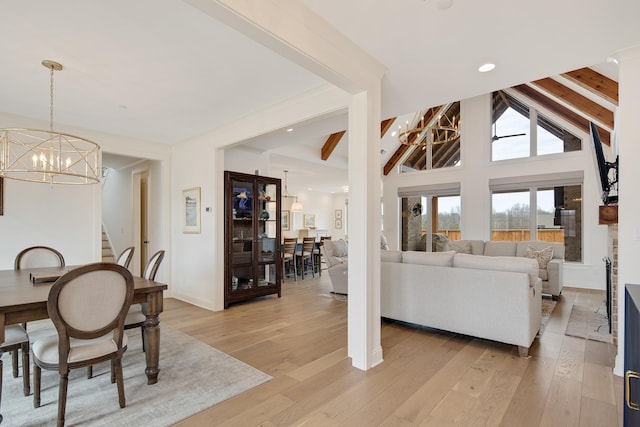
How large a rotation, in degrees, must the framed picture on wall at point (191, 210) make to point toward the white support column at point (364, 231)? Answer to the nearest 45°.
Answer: approximately 90° to its left

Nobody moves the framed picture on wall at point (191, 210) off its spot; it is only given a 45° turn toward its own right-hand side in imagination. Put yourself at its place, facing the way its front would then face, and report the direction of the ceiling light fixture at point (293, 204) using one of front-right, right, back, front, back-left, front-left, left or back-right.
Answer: back-right

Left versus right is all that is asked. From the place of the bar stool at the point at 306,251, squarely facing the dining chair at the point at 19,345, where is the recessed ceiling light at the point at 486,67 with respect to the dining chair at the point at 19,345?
left

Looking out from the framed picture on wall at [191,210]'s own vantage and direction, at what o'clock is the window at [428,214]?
The window is roughly at 7 o'clock from the framed picture on wall.

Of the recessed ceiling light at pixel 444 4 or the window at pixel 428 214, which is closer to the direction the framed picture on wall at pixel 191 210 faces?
the recessed ceiling light

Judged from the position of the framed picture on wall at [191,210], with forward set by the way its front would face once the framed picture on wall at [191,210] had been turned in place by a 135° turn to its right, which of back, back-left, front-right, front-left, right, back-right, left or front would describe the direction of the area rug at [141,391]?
back

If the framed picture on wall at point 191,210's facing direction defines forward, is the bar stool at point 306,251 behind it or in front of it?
behind

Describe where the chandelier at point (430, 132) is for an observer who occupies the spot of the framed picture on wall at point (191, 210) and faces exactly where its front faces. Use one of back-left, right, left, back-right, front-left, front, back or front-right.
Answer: back-left

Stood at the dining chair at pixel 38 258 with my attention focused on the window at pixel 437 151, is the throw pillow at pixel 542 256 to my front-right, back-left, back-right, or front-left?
front-right

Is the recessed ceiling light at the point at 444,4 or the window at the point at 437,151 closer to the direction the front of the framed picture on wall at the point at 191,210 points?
the recessed ceiling light

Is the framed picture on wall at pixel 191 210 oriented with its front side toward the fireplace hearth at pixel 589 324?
no

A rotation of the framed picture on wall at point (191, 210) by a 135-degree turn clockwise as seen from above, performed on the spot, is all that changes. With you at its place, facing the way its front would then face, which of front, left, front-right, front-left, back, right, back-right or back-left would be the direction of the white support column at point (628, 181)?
back-right

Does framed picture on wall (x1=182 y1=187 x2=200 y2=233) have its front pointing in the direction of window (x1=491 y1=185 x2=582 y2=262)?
no

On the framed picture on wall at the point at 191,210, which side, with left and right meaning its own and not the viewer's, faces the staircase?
right

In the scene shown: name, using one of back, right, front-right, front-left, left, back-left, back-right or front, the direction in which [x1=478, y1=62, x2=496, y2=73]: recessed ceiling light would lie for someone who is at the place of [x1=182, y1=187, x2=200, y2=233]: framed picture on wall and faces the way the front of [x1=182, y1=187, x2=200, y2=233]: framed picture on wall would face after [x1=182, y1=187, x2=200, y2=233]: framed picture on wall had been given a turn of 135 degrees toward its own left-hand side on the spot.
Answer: front-right

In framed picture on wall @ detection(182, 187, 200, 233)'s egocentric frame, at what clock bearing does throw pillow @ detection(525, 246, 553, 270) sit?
The throw pillow is roughly at 8 o'clock from the framed picture on wall.

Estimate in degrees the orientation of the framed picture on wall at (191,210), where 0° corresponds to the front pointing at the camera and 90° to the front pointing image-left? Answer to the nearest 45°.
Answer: approximately 45°

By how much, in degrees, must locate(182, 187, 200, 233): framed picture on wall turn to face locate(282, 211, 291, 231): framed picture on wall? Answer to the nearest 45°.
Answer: approximately 180°

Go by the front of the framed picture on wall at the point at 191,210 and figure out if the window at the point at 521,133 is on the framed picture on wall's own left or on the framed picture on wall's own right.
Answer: on the framed picture on wall's own left
